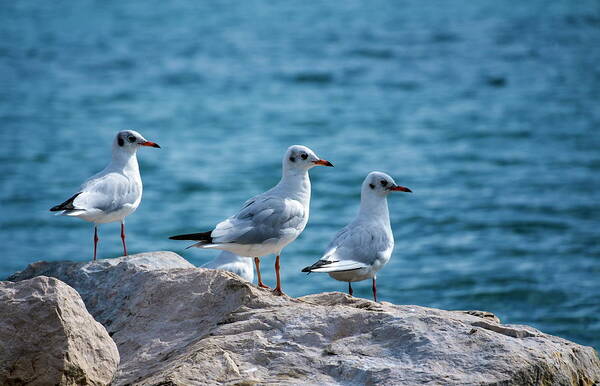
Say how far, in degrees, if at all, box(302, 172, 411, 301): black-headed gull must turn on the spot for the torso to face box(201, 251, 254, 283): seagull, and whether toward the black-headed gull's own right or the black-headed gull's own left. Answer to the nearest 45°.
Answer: approximately 135° to the black-headed gull's own left

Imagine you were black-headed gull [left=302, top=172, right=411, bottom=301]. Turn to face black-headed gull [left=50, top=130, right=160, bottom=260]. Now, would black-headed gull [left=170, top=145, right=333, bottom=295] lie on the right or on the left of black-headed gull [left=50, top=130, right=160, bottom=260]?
left

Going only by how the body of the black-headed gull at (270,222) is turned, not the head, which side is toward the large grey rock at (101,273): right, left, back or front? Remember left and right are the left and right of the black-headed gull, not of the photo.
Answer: back

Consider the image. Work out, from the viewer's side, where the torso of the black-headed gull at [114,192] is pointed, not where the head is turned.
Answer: to the viewer's right

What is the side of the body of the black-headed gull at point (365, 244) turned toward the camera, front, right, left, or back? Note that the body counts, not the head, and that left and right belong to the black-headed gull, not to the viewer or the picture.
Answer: right

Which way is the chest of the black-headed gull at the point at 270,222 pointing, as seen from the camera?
to the viewer's right

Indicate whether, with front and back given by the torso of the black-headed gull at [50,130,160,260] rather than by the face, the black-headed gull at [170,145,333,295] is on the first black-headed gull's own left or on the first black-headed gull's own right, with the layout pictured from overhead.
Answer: on the first black-headed gull's own right

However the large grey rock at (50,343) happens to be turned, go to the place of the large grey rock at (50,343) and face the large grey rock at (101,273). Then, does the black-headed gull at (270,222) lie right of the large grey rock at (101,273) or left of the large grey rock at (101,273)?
right

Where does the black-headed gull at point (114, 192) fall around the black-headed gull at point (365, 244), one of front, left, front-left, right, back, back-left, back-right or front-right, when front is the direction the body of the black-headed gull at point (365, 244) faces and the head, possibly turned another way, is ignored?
back
